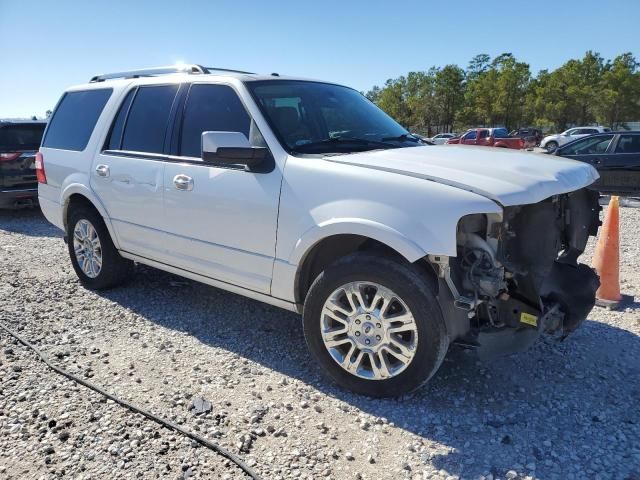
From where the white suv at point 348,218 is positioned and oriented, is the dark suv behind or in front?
behind

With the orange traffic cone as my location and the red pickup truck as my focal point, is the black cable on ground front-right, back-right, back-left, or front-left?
back-left

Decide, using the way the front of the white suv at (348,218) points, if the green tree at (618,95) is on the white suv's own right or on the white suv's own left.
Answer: on the white suv's own left

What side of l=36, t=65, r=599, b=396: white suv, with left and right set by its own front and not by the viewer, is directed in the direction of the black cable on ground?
right

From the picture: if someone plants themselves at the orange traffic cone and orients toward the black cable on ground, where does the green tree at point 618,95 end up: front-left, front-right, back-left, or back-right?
back-right

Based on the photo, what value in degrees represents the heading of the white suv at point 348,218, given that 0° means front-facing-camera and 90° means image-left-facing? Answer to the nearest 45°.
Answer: approximately 315°

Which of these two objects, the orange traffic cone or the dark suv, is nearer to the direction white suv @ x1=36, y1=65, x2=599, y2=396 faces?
the orange traffic cone

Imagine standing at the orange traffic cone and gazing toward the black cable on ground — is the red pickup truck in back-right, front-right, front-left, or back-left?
back-right
